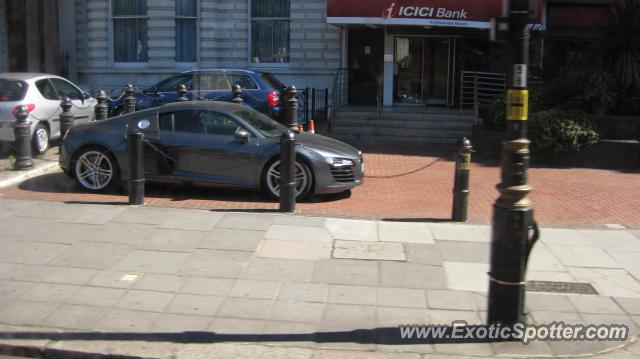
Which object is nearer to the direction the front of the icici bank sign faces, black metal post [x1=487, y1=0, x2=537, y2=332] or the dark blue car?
the black metal post

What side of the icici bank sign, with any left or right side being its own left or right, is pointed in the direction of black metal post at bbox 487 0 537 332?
front

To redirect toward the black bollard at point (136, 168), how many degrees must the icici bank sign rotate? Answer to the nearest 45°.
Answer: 0° — it already faces it

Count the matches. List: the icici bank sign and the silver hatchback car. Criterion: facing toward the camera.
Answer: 1

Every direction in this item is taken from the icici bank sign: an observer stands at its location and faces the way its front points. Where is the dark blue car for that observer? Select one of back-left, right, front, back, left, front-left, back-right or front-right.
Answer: front-right

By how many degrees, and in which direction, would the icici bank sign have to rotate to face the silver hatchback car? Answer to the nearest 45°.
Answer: approximately 45° to its right

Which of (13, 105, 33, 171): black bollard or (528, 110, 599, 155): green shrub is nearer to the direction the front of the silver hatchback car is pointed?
the green shrub

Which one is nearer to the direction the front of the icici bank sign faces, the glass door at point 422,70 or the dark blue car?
the dark blue car

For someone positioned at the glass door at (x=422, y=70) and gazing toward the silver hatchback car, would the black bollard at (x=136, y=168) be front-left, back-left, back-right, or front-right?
front-left

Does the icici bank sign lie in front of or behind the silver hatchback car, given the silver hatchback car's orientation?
in front

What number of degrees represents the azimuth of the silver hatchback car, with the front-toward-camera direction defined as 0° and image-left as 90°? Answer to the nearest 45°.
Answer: approximately 225°

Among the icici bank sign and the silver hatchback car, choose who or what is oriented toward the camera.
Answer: the icici bank sign

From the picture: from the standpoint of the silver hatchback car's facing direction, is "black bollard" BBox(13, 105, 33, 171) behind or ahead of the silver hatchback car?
behind

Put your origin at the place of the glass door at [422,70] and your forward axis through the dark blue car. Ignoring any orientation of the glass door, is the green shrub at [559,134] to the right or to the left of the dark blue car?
left

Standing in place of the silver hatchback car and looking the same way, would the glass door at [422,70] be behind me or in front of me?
in front

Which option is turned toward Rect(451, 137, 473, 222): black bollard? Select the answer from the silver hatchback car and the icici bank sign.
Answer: the icici bank sign

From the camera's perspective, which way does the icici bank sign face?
toward the camera
